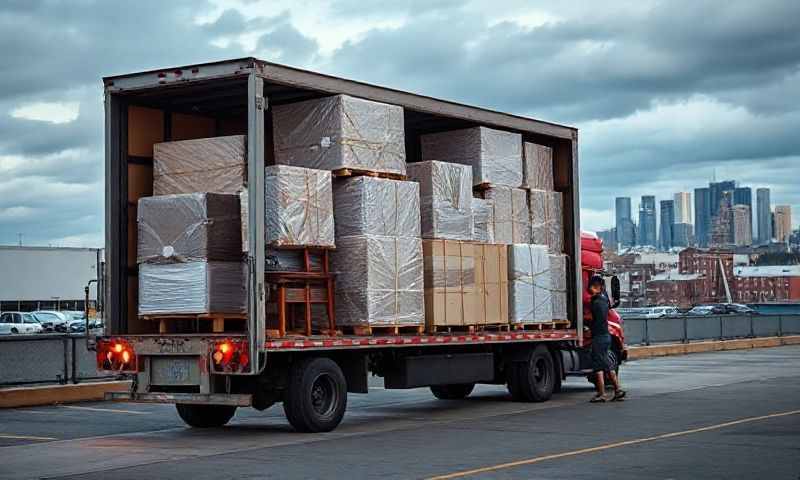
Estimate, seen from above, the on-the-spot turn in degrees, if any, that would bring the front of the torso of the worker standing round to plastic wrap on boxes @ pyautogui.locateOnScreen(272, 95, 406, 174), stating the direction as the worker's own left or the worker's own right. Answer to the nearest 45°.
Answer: approximately 45° to the worker's own left

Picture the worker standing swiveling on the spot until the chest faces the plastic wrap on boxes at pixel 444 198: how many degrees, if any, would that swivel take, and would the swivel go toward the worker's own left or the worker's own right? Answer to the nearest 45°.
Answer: approximately 45° to the worker's own left

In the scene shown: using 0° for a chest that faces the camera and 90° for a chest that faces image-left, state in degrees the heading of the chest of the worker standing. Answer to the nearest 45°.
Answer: approximately 90°

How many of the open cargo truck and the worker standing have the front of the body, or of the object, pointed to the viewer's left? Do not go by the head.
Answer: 1

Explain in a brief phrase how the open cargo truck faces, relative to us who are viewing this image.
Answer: facing away from the viewer and to the right of the viewer

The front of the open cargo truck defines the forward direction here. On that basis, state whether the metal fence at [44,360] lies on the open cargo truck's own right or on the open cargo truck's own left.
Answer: on the open cargo truck's own left

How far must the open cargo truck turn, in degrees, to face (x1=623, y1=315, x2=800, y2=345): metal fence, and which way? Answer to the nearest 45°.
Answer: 0° — it already faces it
